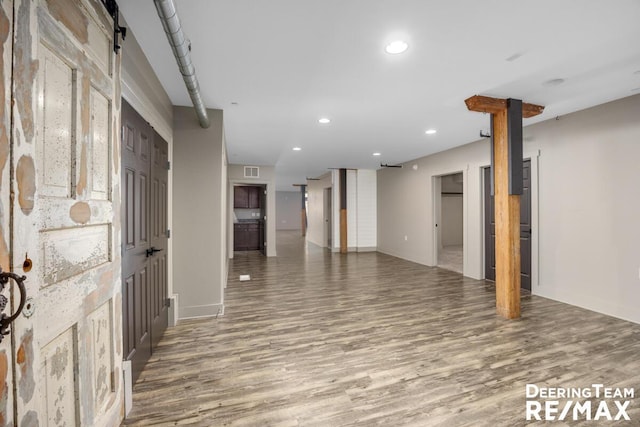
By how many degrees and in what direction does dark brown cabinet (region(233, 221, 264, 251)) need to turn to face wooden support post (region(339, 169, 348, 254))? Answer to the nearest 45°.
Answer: approximately 45° to its left

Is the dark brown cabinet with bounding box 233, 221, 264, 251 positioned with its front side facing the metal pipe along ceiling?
yes

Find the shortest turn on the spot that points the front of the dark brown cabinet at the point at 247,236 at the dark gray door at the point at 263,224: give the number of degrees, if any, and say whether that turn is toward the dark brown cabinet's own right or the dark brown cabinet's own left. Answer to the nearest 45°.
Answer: approximately 45° to the dark brown cabinet's own left

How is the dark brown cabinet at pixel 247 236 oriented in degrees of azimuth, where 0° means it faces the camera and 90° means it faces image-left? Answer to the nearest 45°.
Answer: approximately 0°

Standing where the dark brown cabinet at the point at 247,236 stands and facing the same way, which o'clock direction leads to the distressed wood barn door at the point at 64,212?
The distressed wood barn door is roughly at 12 o'clock from the dark brown cabinet.

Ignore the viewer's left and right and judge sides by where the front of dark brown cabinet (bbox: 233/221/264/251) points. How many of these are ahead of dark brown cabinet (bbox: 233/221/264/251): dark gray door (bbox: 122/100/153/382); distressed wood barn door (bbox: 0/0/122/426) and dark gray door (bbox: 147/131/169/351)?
3
